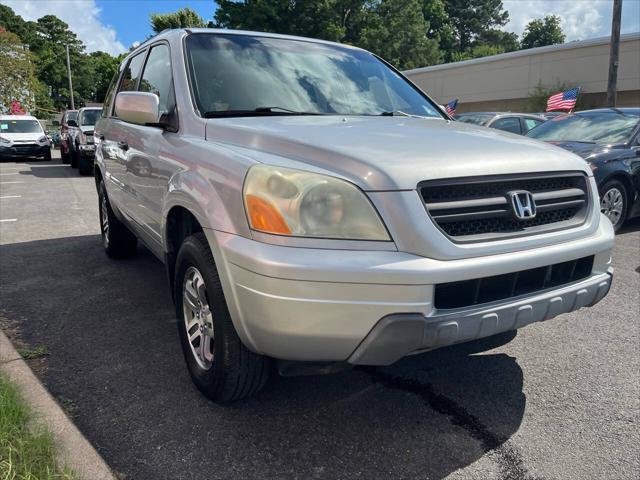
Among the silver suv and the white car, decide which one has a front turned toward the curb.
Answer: the white car

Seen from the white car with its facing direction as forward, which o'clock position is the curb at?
The curb is roughly at 12 o'clock from the white car.

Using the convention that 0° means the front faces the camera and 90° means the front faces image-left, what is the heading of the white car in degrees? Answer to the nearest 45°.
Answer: approximately 0°

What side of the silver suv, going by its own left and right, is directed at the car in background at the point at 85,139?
back

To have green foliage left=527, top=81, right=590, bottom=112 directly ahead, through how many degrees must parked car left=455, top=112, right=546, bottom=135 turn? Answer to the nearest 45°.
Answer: approximately 135° to its right
